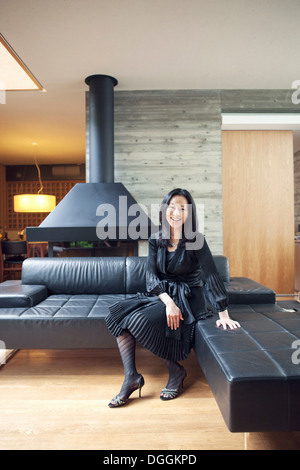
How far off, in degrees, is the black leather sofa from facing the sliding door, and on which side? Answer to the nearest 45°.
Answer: approximately 135° to its left

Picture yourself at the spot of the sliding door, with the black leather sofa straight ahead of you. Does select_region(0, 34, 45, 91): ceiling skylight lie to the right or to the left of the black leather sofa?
right

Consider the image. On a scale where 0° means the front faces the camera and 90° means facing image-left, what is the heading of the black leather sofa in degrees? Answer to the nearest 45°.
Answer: approximately 0°

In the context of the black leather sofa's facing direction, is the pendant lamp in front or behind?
behind

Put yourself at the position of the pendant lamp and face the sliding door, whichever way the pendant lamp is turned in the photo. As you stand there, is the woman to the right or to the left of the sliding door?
right
